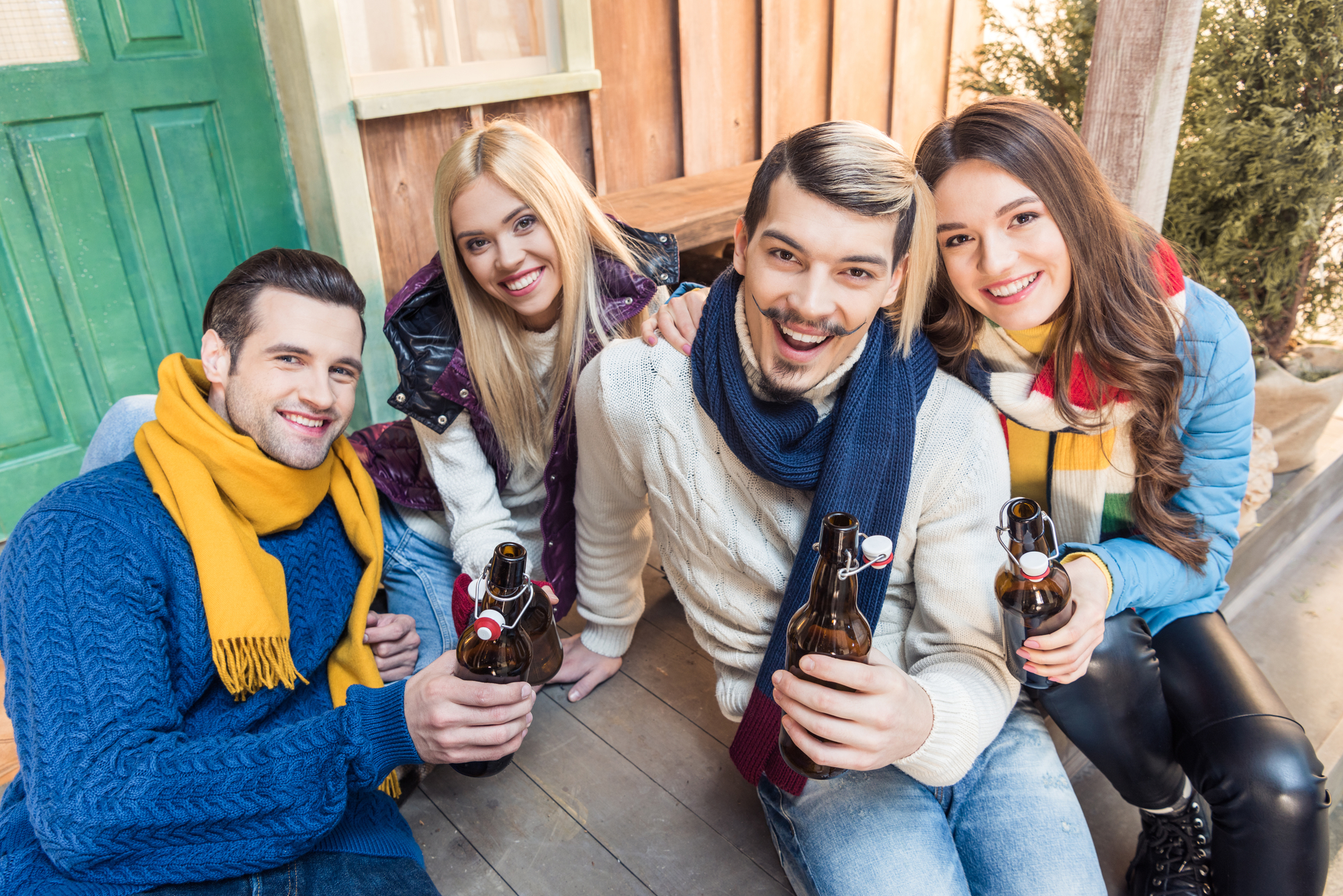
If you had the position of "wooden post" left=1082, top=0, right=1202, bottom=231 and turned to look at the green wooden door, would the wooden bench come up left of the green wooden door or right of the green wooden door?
right

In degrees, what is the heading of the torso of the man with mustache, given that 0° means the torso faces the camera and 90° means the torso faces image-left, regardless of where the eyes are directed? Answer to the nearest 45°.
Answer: approximately 0°

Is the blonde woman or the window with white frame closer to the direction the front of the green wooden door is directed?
the blonde woman

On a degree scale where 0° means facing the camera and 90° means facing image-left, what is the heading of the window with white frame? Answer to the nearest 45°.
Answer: approximately 0°

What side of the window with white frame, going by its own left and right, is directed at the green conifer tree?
left

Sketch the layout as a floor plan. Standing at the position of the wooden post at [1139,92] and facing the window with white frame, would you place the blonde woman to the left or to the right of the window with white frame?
left

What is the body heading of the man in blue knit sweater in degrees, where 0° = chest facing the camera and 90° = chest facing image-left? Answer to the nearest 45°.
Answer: approximately 315°

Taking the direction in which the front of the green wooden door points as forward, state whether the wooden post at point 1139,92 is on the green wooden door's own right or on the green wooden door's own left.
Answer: on the green wooden door's own left

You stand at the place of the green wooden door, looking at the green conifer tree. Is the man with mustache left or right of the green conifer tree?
right
